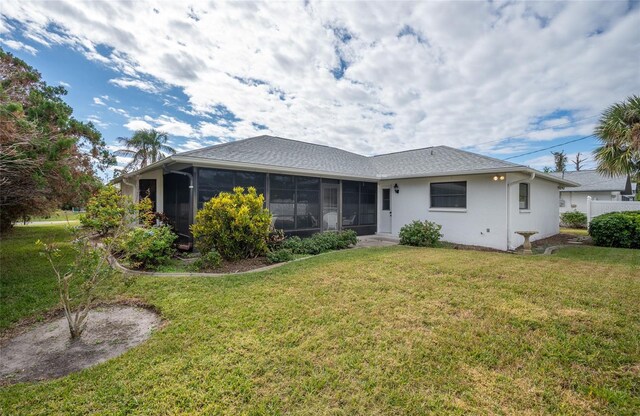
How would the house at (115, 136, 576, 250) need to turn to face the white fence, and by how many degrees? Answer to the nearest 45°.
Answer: approximately 90° to its left

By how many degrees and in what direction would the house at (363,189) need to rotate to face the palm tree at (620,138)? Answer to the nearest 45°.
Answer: approximately 90° to its left

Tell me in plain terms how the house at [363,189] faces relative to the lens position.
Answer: facing away from the viewer and to the left of the viewer
